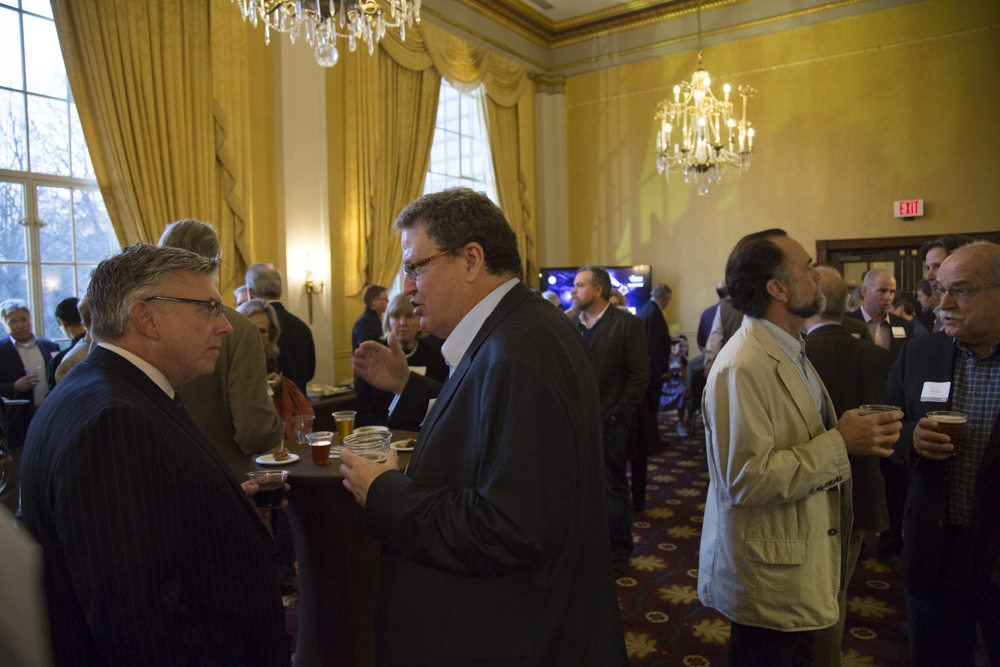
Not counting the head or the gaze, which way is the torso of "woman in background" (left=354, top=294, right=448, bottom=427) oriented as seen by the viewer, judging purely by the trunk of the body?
toward the camera

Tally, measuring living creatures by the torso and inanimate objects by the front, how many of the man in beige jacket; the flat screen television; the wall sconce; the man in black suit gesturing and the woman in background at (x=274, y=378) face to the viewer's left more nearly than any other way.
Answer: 1

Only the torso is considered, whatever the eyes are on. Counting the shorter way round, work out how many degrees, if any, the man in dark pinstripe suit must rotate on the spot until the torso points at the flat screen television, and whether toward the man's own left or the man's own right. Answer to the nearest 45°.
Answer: approximately 45° to the man's own left

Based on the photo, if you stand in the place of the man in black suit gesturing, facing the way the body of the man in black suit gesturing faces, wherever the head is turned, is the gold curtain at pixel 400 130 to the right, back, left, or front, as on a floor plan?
right

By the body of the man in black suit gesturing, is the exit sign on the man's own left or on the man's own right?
on the man's own right

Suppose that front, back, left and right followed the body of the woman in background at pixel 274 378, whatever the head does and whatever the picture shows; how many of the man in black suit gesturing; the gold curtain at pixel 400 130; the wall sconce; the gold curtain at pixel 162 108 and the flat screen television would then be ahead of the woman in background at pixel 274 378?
1

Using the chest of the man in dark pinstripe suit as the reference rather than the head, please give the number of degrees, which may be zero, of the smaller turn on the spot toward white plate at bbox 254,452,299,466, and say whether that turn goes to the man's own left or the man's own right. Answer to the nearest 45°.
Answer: approximately 90° to the man's own left

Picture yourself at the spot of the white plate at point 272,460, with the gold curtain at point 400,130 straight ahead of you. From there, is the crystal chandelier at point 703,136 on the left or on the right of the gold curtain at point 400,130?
right

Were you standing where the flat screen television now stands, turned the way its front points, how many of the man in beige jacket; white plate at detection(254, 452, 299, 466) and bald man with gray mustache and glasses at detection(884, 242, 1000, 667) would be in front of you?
3

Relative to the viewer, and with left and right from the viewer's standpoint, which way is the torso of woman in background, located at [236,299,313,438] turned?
facing the viewer

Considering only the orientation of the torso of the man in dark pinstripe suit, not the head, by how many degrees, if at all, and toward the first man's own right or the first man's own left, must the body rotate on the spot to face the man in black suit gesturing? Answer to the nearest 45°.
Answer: approximately 45° to the first man's own right

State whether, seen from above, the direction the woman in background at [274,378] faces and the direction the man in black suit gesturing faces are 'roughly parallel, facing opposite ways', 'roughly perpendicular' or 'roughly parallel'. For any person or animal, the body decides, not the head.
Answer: roughly perpendicular

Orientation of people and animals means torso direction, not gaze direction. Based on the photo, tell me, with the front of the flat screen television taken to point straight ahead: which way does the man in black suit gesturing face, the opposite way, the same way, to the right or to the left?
to the right

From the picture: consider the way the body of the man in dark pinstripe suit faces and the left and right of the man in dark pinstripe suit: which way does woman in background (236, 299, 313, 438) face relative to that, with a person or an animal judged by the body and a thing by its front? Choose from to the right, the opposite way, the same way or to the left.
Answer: to the right

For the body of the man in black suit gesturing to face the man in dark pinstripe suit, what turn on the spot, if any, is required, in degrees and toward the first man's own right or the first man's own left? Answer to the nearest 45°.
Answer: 0° — they already face them

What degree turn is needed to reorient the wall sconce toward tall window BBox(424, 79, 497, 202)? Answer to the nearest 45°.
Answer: approximately 90° to its left

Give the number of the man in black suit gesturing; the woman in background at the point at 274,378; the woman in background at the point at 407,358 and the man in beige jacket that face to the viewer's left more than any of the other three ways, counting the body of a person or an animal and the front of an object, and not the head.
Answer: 1

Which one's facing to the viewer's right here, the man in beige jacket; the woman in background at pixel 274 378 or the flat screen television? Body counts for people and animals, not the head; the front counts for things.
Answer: the man in beige jacket

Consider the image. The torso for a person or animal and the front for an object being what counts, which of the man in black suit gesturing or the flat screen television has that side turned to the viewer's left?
the man in black suit gesturing

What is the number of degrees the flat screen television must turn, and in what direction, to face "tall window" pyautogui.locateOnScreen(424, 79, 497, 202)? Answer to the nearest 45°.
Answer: approximately 90° to its right

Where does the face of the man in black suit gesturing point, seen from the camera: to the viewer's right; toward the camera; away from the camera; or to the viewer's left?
to the viewer's left
